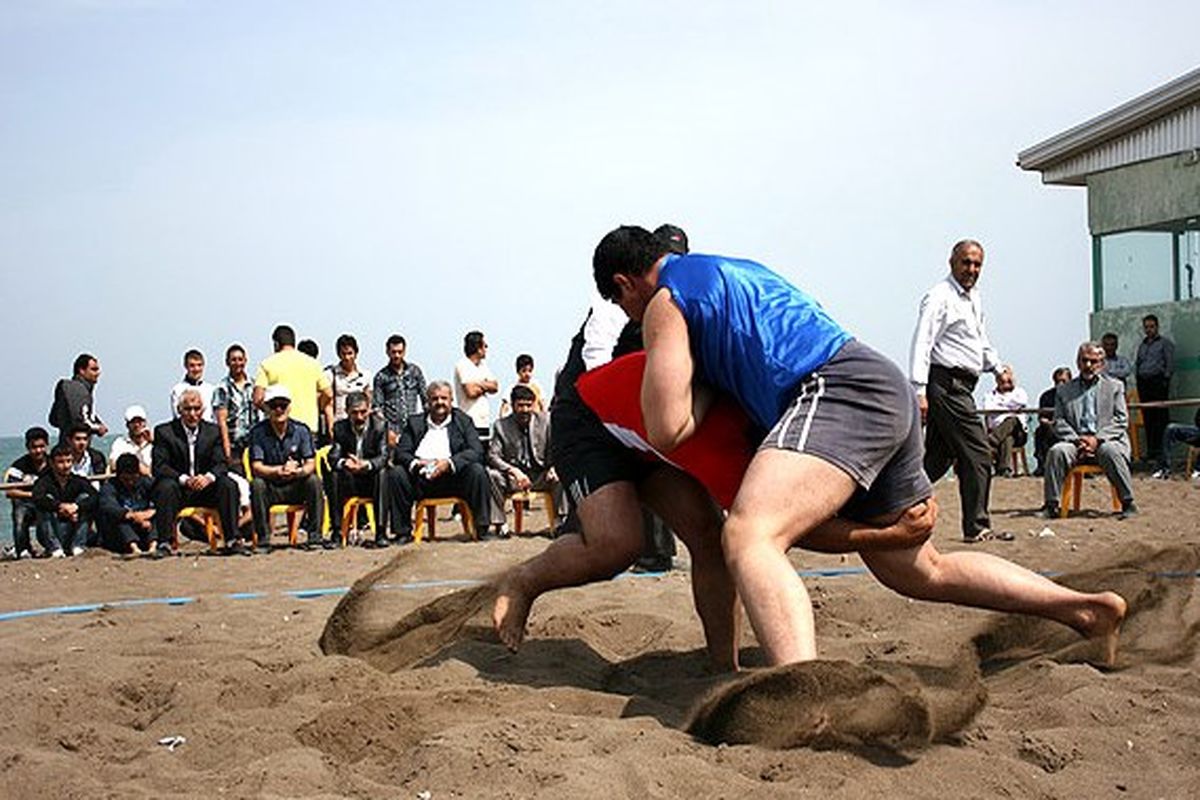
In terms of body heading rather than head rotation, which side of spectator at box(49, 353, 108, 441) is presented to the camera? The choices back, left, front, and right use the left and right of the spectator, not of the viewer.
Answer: right

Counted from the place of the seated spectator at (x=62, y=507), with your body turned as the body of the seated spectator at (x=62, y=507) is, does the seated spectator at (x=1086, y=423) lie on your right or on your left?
on your left

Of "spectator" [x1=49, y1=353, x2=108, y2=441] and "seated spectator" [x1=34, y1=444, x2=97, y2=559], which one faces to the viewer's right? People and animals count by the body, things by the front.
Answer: the spectator

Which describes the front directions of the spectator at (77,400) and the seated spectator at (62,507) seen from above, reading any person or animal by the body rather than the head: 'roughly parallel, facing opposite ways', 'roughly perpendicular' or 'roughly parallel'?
roughly perpendicular

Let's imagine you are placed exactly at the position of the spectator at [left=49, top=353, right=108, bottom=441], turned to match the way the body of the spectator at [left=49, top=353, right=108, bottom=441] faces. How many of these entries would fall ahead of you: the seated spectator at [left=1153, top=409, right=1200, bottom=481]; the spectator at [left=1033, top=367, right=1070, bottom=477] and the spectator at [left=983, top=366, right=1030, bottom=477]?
3

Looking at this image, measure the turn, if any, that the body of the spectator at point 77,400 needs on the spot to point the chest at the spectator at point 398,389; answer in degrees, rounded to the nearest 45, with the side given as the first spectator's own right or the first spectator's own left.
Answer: approximately 45° to the first spectator's own right

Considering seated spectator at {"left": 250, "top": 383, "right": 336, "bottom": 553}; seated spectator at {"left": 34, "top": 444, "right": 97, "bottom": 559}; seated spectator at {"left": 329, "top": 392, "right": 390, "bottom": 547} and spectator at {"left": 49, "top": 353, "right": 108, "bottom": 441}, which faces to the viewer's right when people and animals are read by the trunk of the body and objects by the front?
the spectator

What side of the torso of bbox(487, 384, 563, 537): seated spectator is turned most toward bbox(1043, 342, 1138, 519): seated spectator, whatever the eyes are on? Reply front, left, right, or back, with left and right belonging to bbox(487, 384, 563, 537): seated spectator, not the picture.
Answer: left
